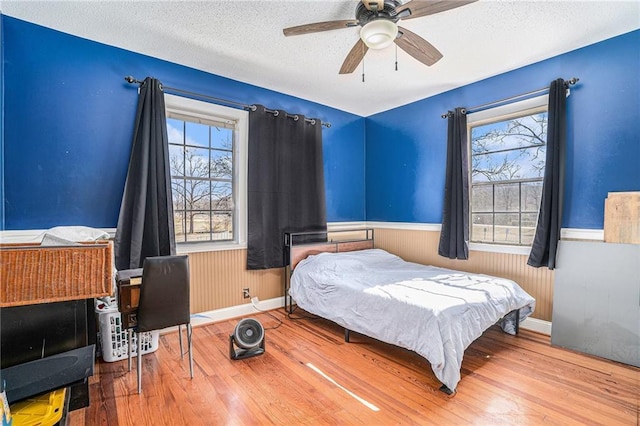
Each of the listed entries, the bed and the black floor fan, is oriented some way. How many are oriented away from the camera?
0

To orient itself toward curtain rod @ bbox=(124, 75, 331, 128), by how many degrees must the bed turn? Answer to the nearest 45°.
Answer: approximately 135° to its right

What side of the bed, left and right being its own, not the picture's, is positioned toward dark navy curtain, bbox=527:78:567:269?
left

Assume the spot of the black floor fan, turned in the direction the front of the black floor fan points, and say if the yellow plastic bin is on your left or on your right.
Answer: on your right

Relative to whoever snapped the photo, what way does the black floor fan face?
facing the viewer and to the right of the viewer

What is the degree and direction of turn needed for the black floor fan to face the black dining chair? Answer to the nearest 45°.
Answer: approximately 90° to its right

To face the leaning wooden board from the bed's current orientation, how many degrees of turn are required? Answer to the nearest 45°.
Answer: approximately 45° to its left

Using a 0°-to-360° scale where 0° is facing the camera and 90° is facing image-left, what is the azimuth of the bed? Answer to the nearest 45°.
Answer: approximately 315°
